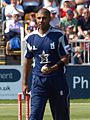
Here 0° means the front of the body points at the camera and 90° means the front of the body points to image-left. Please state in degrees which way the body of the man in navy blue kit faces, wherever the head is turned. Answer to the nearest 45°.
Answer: approximately 0°
